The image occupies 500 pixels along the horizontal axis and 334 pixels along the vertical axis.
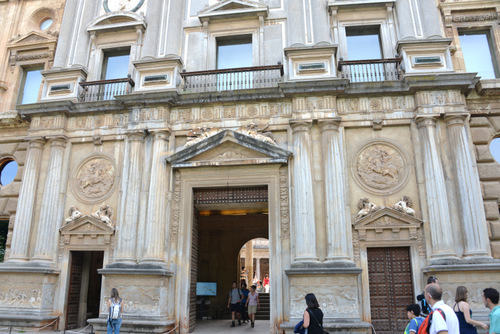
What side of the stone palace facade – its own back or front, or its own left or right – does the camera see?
front

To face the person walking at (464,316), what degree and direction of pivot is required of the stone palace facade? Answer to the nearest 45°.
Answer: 0° — it already faces them

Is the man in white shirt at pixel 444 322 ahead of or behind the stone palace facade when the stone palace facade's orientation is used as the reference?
ahead

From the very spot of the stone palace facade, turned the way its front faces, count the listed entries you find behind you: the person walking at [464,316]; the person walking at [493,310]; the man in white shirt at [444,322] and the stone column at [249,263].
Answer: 1
